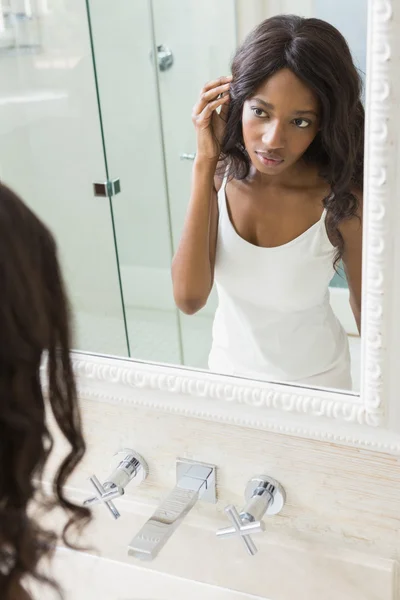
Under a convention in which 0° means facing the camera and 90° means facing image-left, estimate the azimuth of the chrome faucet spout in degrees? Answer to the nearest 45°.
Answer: approximately 45°
